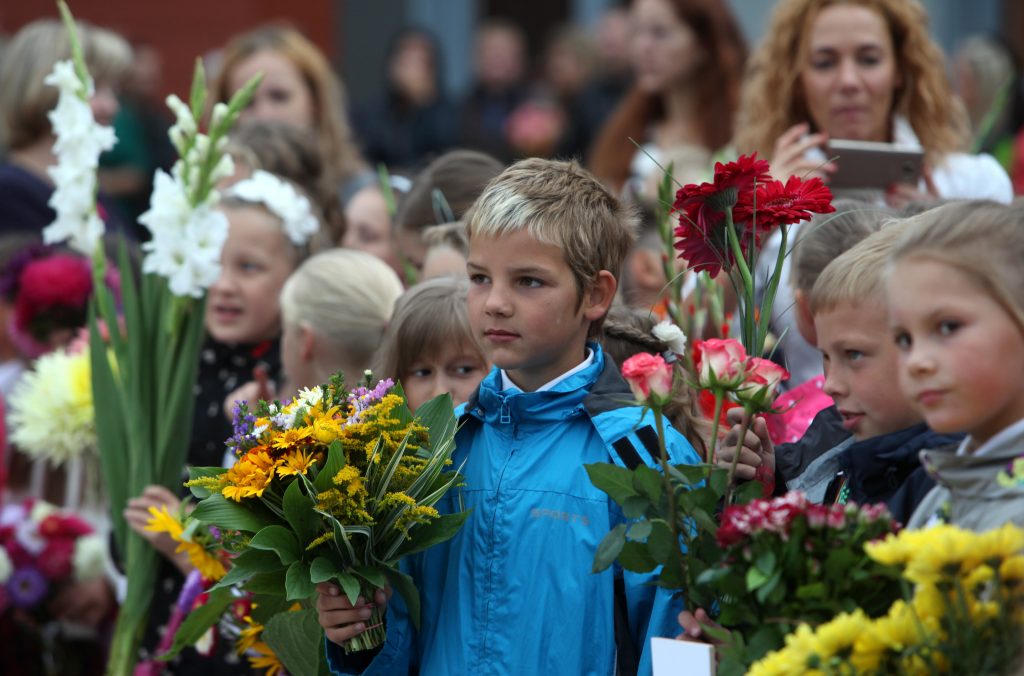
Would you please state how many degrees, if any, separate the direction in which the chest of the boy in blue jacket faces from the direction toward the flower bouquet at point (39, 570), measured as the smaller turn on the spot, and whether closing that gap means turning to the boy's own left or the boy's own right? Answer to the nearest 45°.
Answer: approximately 90° to the boy's own right

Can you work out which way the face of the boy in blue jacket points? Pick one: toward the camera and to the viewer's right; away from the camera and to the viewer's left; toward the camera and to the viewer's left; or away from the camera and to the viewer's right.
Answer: toward the camera and to the viewer's left

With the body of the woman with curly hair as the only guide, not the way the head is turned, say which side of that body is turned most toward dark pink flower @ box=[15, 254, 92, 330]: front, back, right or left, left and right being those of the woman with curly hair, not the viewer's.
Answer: right

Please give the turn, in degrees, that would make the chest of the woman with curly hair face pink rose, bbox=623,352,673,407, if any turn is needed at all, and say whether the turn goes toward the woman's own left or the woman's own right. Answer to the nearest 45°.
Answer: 0° — they already face it

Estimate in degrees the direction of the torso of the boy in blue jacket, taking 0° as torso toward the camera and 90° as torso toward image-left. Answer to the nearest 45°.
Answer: approximately 45°

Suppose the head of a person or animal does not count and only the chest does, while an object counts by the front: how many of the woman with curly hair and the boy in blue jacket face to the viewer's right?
0

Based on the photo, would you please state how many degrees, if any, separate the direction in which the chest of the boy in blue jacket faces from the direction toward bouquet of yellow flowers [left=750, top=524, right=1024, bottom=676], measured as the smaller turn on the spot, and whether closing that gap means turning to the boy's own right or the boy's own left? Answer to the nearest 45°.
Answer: approximately 90° to the boy's own left

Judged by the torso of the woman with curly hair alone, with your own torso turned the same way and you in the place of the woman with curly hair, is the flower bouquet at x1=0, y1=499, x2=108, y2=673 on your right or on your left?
on your right

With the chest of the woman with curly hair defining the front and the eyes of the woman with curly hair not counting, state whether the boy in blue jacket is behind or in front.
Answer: in front

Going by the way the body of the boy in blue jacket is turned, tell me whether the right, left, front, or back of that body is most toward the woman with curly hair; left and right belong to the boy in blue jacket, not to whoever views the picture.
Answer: back

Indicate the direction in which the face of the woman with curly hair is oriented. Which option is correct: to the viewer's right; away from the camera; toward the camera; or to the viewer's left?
toward the camera

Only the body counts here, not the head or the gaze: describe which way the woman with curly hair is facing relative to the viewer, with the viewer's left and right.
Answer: facing the viewer

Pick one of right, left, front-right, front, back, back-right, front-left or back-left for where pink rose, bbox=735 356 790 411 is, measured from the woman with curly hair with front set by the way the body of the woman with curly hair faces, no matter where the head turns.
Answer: front

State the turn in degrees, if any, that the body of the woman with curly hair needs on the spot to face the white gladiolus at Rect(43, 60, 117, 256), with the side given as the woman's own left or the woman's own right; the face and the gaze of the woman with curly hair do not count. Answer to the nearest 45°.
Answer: approximately 45° to the woman's own right

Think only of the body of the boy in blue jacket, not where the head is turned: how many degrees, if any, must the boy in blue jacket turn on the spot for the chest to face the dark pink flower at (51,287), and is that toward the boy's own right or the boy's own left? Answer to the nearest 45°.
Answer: approximately 90° to the boy's own right

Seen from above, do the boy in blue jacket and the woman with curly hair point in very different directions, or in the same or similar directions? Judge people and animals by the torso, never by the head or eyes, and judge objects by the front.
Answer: same or similar directions

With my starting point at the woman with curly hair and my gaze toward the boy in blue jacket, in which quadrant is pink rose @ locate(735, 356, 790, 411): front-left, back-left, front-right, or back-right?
front-left
